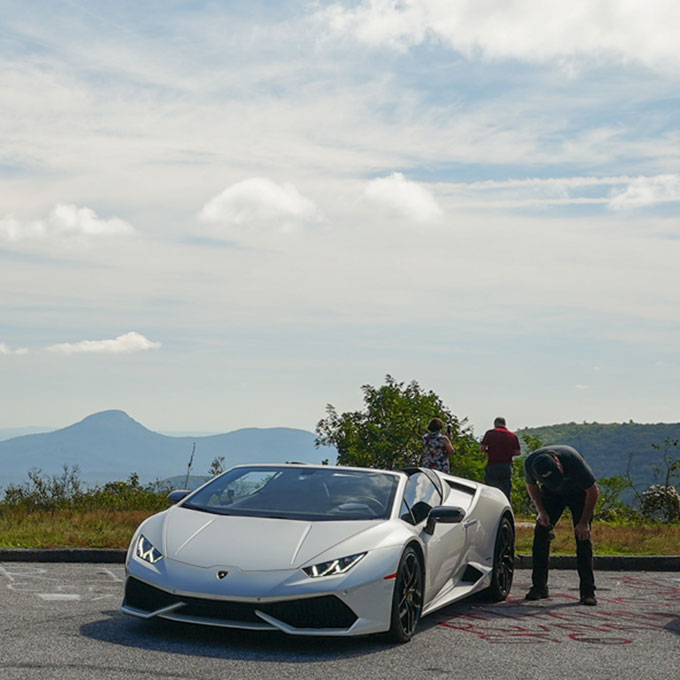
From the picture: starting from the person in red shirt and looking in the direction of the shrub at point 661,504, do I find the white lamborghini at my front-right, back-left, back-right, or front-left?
back-right

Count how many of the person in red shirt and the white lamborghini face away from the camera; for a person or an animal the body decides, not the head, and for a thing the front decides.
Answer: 1

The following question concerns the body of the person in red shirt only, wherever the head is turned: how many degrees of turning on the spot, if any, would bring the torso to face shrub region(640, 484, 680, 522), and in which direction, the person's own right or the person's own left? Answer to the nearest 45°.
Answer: approximately 45° to the person's own right

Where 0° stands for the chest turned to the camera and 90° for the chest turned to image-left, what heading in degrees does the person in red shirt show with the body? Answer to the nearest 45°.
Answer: approximately 180°

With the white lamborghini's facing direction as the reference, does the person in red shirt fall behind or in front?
behind

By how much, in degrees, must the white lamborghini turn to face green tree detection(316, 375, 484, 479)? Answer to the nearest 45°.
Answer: approximately 135° to its right

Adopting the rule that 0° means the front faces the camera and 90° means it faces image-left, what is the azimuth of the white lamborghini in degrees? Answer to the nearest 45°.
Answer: approximately 45°

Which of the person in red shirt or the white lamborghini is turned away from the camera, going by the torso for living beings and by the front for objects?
the person in red shirt

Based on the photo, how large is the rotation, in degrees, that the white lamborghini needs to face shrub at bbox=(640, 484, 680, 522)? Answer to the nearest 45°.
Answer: approximately 180°

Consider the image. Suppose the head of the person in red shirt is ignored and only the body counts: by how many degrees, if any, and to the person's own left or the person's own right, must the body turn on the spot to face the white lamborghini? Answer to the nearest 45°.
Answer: approximately 180°
